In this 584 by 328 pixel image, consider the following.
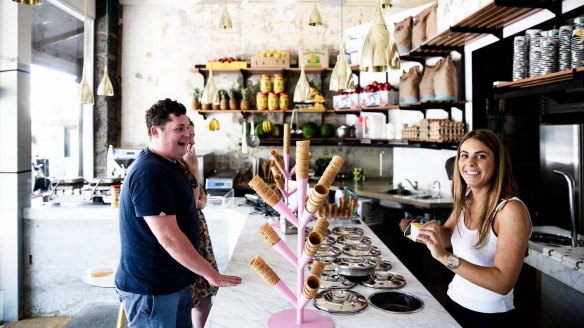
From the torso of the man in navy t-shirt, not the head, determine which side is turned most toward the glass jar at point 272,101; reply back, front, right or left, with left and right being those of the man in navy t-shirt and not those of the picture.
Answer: left

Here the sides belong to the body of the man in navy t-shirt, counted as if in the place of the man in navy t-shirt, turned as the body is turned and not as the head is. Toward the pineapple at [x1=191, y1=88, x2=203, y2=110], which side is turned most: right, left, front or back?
left

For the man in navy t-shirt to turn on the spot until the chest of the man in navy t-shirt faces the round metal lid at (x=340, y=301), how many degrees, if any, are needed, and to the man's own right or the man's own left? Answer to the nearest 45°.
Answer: approximately 45° to the man's own right

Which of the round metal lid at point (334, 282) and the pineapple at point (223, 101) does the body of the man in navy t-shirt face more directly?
the round metal lid

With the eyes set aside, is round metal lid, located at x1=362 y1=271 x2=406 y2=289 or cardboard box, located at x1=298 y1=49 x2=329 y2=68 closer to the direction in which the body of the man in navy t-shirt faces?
the round metal lid

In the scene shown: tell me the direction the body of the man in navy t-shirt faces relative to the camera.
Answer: to the viewer's right

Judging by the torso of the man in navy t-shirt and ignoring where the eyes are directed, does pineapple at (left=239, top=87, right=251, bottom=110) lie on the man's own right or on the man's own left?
on the man's own left
